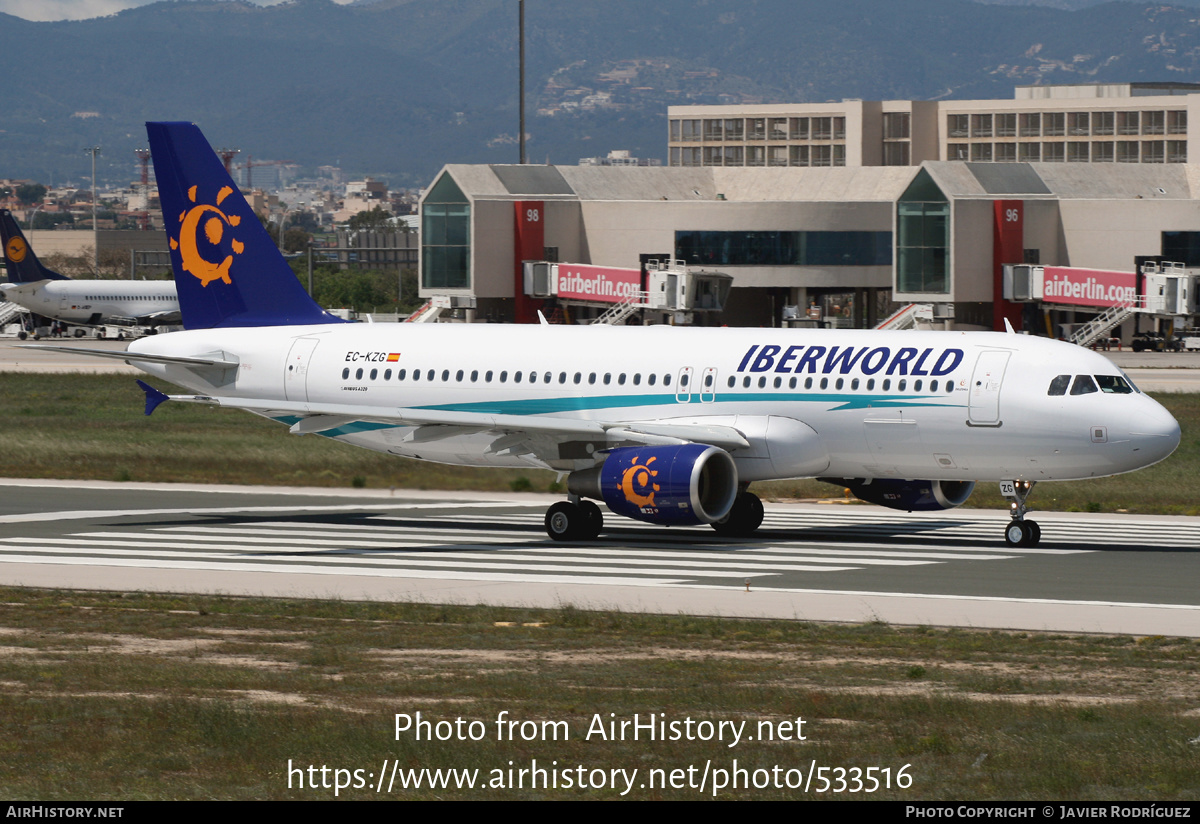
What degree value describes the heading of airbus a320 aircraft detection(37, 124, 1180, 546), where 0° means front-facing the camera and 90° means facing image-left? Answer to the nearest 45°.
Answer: approximately 315°
